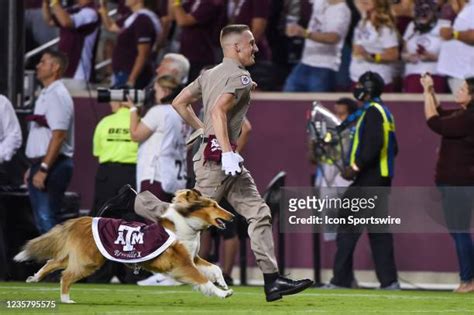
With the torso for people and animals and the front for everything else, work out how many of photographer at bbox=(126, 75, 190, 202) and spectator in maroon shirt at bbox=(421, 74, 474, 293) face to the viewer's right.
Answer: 0

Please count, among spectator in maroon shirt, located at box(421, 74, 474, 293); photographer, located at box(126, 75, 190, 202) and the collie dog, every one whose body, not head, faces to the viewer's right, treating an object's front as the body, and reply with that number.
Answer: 1

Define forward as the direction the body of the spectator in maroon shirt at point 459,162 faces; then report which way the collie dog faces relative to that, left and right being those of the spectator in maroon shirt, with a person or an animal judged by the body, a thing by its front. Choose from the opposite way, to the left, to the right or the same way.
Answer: the opposite way

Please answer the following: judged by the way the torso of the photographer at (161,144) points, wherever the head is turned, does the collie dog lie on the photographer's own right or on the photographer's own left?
on the photographer's own left

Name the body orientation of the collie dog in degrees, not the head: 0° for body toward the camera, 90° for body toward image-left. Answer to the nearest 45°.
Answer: approximately 270°

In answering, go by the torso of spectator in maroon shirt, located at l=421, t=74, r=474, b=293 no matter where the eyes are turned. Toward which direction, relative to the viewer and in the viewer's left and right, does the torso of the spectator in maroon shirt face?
facing to the left of the viewer

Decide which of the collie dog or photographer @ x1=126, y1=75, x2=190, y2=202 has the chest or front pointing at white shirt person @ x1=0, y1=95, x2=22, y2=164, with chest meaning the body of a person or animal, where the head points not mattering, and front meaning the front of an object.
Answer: the photographer

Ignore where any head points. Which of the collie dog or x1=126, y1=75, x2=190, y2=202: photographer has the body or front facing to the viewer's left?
the photographer

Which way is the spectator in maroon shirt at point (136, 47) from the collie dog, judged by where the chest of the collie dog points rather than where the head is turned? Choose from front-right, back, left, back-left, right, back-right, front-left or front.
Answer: left
